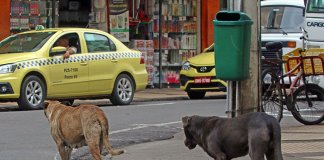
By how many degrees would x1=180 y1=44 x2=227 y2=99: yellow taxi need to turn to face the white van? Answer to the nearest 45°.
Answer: approximately 135° to its left

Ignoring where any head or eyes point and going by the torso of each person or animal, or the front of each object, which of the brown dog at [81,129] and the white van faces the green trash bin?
the white van

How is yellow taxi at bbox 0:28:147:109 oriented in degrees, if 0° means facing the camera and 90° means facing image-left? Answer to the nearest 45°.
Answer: approximately 45°

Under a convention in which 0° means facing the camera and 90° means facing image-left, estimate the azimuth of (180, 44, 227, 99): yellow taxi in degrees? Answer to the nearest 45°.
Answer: approximately 45°

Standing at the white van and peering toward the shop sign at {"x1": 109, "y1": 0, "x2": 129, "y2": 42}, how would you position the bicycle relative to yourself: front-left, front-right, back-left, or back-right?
back-left

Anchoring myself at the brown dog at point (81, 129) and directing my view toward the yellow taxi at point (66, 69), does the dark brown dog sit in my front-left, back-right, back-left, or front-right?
back-right

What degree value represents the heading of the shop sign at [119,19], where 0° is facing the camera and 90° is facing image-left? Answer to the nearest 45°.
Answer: approximately 0°

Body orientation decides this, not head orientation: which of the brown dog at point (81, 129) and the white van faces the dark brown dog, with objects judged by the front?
the white van

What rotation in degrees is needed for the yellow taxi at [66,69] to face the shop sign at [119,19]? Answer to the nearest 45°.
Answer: approximately 135° to its right
